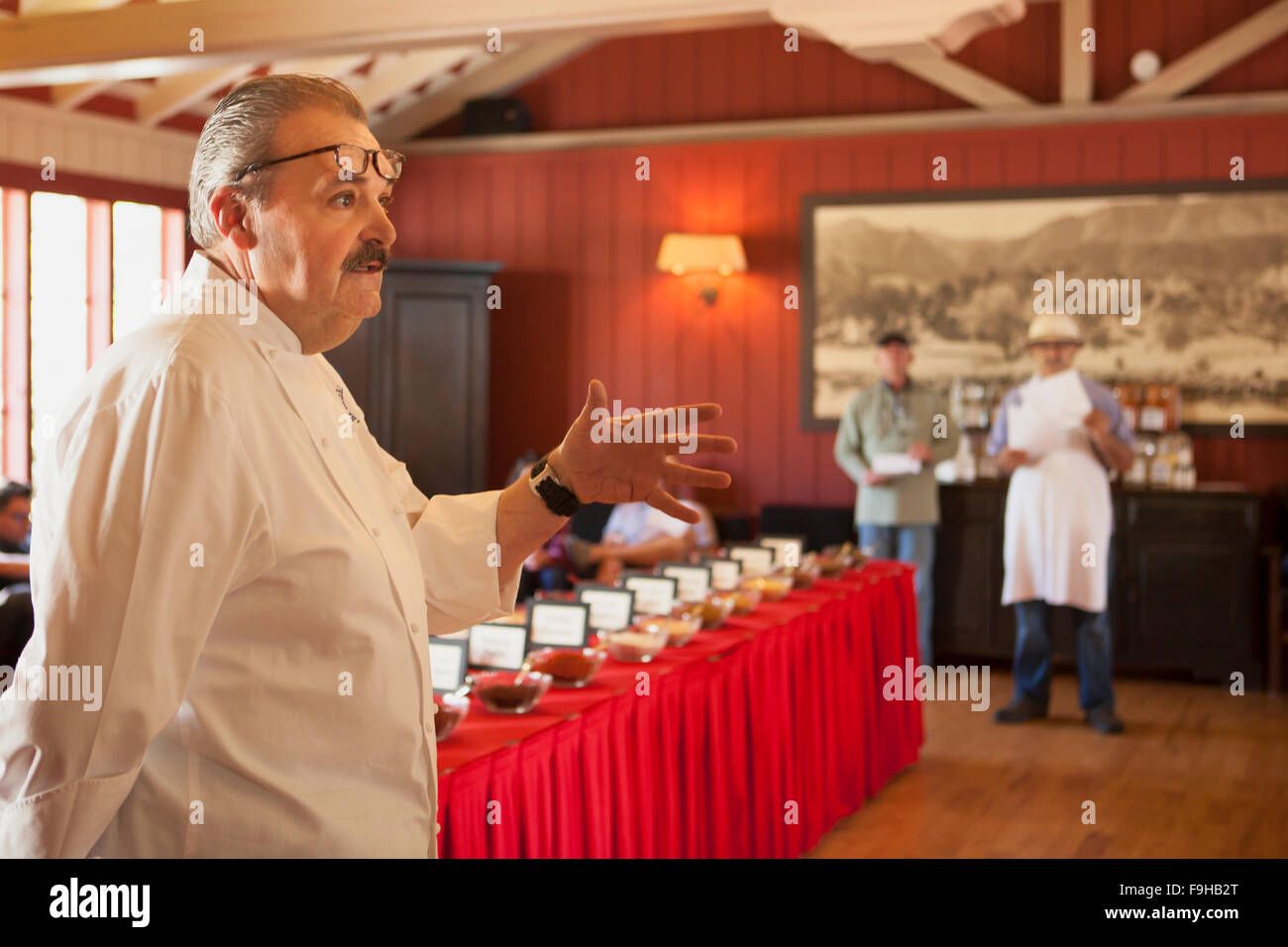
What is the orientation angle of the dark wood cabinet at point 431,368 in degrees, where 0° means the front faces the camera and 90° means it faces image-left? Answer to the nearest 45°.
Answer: approximately 0°

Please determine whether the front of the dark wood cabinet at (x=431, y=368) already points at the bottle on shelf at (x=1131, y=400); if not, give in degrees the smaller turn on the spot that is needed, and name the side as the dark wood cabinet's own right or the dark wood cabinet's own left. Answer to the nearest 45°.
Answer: approximately 45° to the dark wood cabinet's own left

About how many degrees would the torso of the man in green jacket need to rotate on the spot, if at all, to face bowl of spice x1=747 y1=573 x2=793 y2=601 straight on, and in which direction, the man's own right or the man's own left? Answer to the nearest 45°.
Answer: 0° — they already face it

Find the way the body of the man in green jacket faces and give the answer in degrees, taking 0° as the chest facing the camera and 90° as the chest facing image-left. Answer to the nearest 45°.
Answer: approximately 0°

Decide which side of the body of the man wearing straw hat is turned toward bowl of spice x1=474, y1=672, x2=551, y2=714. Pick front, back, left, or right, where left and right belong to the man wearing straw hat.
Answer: front

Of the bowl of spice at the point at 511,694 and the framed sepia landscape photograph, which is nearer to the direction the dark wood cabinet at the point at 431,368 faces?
the bowl of spice

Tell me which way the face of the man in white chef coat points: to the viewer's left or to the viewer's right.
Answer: to the viewer's right
